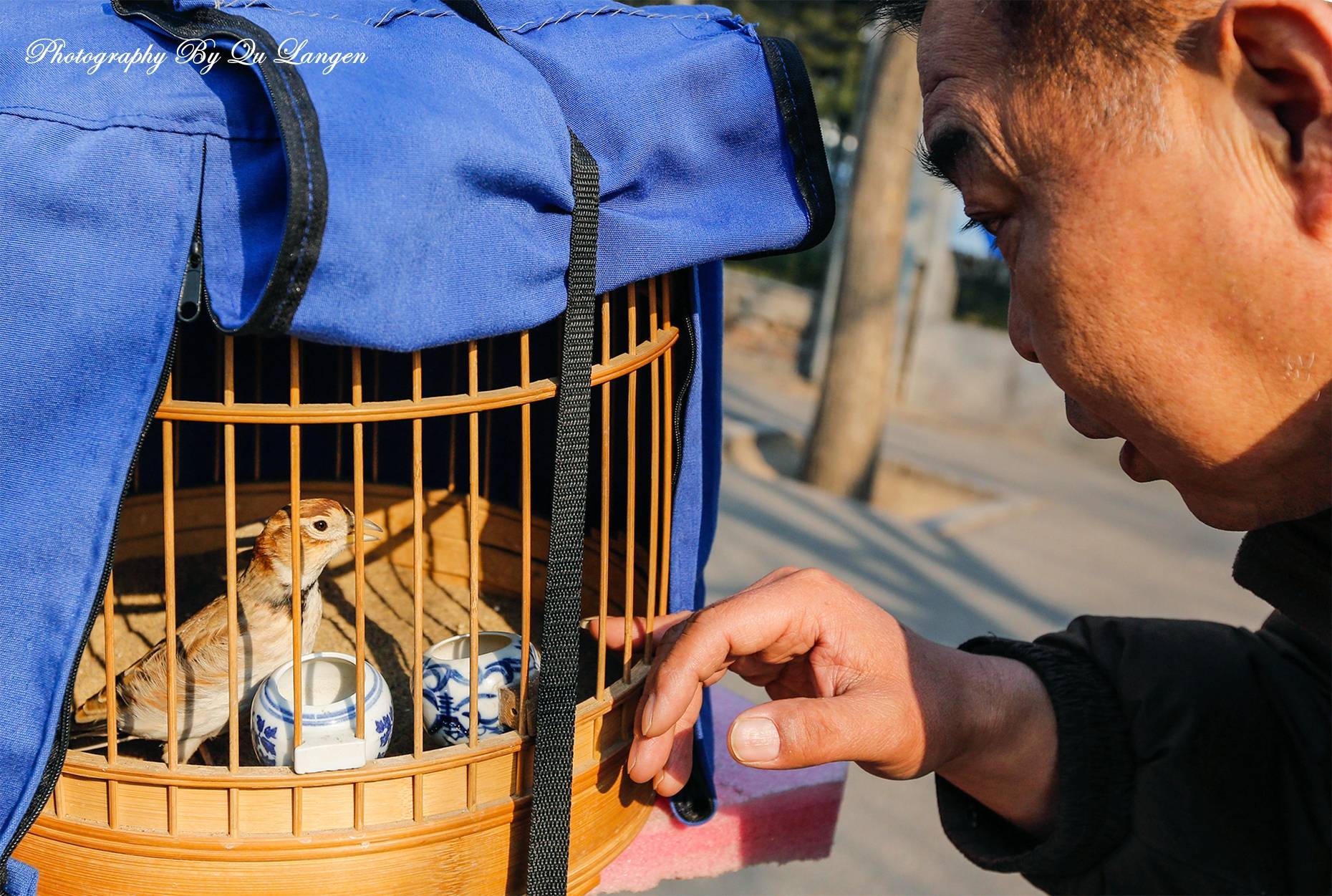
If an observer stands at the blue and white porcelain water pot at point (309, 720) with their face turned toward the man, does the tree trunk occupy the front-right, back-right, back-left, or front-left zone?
front-left

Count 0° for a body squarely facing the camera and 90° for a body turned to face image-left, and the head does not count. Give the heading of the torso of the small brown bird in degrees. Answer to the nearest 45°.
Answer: approximately 270°

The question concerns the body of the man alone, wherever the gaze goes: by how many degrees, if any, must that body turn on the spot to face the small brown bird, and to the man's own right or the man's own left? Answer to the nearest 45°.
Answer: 0° — they already face it

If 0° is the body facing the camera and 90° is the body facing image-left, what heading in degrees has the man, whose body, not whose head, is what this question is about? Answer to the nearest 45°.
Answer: approximately 90°

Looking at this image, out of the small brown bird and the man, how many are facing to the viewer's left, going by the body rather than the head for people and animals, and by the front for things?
1

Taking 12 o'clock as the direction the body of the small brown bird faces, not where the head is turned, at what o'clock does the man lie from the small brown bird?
The man is roughly at 1 o'clock from the small brown bird.

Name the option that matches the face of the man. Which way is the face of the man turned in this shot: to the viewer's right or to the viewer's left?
to the viewer's left
